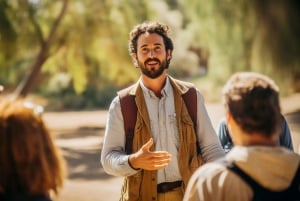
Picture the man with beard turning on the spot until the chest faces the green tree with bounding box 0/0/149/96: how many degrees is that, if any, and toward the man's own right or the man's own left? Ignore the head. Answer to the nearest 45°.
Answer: approximately 180°

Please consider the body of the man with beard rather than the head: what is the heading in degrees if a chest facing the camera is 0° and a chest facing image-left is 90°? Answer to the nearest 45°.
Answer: approximately 0°
